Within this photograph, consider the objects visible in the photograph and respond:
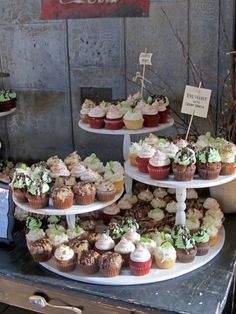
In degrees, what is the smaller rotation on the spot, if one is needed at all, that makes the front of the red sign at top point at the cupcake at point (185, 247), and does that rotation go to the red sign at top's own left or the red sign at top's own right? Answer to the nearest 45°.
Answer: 0° — it already faces it

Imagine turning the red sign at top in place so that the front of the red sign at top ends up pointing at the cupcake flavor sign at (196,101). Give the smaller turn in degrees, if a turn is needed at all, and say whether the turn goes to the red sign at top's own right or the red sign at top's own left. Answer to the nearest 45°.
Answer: approximately 45° to the red sign at top's own left

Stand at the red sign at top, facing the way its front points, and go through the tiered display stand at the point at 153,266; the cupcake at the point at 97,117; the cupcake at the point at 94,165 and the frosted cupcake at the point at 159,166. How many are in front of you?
4

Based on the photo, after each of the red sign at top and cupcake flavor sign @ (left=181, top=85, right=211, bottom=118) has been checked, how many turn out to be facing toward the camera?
2

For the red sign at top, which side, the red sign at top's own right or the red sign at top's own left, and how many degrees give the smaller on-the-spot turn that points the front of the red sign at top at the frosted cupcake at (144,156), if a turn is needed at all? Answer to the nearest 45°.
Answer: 0° — it already faces it

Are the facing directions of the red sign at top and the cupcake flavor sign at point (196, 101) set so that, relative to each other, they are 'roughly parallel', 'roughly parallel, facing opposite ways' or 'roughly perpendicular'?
roughly parallel

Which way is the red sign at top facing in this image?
toward the camera

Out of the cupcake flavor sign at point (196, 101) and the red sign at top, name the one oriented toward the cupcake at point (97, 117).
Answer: the red sign at top

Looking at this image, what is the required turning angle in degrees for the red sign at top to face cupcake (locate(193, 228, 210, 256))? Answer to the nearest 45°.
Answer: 0° — it already faces it

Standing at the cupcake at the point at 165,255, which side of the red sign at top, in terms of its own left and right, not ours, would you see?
front

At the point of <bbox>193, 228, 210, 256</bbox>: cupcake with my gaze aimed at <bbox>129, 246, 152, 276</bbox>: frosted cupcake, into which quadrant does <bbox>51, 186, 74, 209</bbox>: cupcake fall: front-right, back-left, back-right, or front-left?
front-right

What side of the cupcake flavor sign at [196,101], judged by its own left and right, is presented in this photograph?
front

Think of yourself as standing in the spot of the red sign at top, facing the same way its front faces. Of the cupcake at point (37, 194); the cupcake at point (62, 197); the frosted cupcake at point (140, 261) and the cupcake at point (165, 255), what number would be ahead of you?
4
